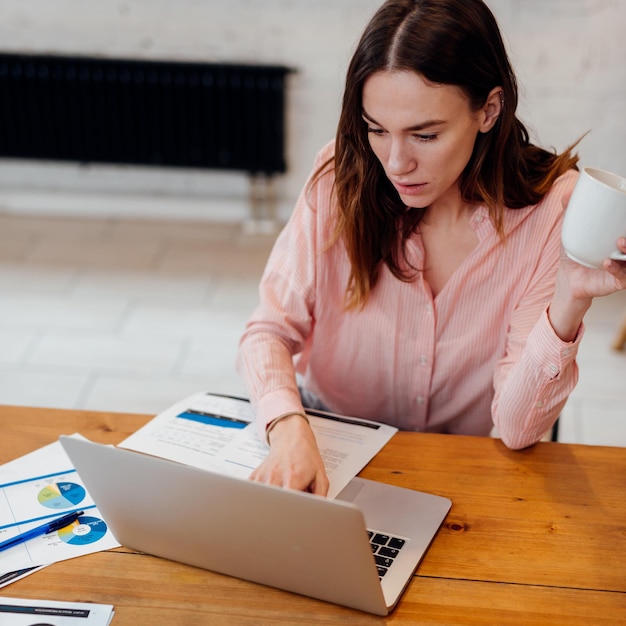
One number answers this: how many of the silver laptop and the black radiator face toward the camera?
1

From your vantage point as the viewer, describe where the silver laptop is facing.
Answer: facing away from the viewer and to the right of the viewer

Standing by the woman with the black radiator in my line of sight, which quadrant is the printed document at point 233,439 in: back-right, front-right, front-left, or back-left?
back-left

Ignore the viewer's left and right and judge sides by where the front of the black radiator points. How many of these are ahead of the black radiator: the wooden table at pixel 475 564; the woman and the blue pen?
3

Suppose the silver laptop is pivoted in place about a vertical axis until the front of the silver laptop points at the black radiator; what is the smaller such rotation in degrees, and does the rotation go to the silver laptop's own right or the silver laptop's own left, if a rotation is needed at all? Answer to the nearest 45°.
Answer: approximately 45° to the silver laptop's own left

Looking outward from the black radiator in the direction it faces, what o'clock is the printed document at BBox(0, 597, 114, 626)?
The printed document is roughly at 12 o'clock from the black radiator.

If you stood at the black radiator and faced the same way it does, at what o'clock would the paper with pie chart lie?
The paper with pie chart is roughly at 12 o'clock from the black radiator.

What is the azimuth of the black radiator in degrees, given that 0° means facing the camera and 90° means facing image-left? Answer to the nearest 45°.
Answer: approximately 0°
